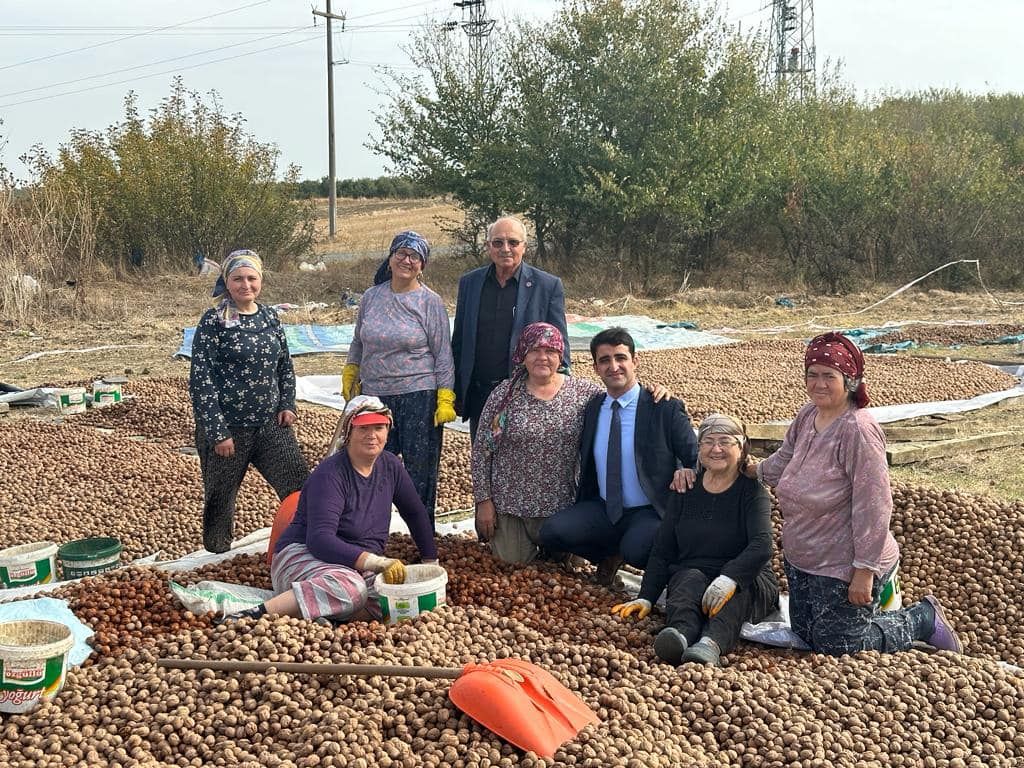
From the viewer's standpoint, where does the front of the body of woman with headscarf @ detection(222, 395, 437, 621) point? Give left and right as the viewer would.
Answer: facing the viewer and to the right of the viewer

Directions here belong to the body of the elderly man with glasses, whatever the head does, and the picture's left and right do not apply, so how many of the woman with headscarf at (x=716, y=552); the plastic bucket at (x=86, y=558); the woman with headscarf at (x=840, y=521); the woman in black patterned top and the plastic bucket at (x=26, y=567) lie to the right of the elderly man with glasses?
3

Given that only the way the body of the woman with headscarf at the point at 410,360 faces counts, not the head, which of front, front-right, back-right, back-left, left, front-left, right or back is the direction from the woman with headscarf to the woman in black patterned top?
right

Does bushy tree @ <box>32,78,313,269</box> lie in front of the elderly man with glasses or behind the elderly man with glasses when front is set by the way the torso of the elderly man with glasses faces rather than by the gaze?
behind

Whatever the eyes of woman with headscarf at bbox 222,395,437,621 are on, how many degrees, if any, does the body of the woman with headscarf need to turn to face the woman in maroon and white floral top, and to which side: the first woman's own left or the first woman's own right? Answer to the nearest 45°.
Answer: approximately 90° to the first woman's own left

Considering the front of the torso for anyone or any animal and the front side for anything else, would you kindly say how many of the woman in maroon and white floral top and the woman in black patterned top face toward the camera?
2

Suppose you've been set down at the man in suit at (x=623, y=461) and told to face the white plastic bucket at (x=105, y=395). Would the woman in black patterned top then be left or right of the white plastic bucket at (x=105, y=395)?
left

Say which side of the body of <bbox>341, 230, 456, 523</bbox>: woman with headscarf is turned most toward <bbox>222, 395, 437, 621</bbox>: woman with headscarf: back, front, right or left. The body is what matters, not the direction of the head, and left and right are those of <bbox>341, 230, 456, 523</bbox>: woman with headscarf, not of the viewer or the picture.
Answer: front
